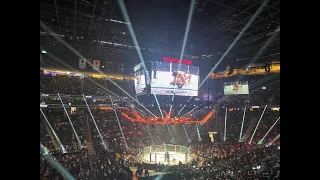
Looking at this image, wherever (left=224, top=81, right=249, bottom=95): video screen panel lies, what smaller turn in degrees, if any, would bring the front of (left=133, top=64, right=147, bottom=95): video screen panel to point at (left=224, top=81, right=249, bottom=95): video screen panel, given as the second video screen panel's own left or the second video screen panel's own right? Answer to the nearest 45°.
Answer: approximately 180°

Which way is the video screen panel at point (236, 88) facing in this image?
toward the camera

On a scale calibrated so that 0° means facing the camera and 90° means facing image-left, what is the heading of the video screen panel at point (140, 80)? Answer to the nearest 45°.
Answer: approximately 45°

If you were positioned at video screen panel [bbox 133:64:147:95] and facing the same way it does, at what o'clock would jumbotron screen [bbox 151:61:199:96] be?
The jumbotron screen is roughly at 8 o'clock from the video screen panel.

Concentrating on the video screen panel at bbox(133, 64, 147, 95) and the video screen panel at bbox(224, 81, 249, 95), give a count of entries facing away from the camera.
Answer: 0

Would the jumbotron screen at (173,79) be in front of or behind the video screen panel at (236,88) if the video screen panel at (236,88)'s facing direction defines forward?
in front
